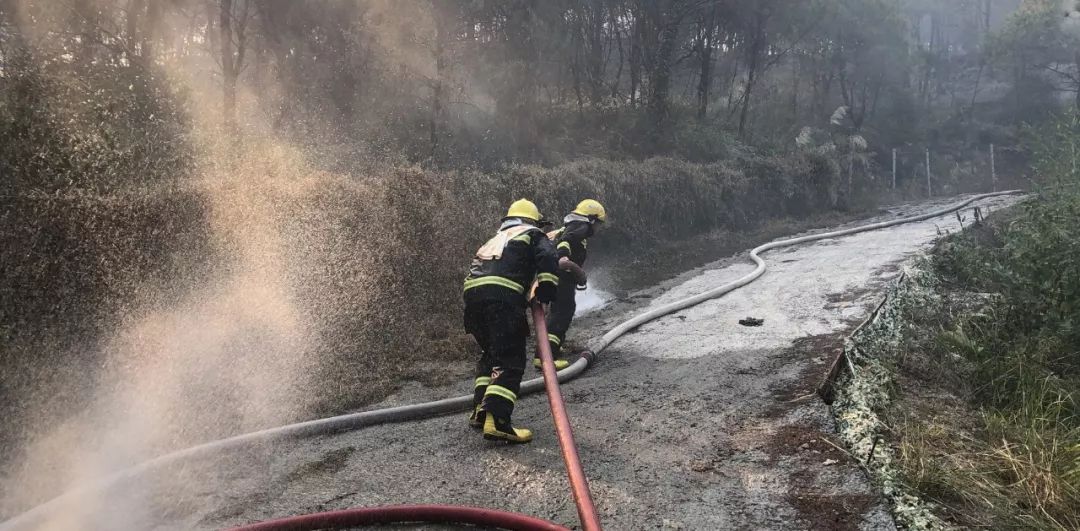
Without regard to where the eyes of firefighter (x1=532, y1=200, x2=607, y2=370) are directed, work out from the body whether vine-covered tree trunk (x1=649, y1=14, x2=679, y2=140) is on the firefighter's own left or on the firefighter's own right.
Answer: on the firefighter's own left

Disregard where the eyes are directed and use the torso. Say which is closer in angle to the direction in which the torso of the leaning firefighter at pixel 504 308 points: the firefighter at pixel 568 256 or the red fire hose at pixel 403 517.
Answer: the firefighter

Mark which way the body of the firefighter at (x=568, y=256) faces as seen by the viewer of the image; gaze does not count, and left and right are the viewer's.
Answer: facing to the right of the viewer

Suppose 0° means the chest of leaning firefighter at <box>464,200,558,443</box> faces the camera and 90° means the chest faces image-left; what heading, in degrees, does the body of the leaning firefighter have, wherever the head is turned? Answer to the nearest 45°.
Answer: approximately 225°

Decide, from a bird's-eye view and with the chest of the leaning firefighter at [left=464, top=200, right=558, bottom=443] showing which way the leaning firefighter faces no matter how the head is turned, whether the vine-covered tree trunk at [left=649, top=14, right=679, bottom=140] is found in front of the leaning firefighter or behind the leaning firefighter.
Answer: in front

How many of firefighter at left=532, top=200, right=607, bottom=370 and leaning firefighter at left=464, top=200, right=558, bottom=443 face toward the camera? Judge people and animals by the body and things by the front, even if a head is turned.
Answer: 0

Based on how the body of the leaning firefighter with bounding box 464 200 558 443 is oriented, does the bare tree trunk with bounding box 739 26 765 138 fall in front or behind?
in front

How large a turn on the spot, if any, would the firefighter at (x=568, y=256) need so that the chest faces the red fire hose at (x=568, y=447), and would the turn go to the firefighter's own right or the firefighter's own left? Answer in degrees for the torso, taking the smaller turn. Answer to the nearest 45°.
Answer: approximately 90° to the firefighter's own right
